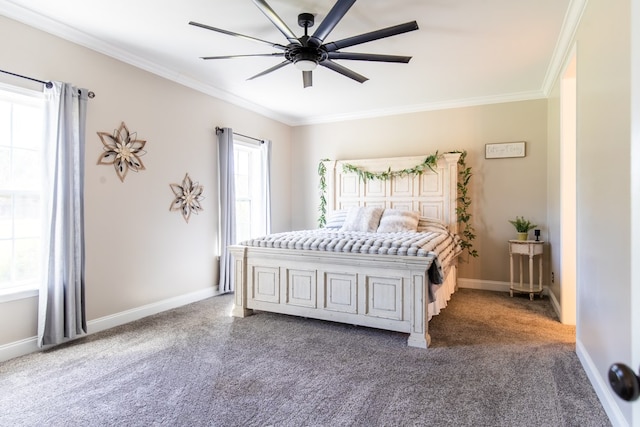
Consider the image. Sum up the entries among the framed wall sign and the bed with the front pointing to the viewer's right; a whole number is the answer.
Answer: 0

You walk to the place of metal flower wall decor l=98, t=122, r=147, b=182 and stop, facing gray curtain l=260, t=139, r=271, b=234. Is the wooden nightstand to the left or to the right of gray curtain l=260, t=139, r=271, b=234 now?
right

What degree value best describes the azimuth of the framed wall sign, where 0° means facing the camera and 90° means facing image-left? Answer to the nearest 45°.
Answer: approximately 0°

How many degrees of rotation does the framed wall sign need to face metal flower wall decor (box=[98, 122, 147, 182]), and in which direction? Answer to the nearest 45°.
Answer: approximately 45° to its right

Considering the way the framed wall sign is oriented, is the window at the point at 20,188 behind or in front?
in front

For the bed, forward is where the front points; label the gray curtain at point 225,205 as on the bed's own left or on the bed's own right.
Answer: on the bed's own right

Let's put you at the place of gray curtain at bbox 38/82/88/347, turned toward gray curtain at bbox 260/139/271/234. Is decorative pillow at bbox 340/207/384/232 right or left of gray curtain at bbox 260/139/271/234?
right

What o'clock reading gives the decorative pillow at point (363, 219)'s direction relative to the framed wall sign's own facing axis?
The decorative pillow is roughly at 2 o'clock from the framed wall sign.

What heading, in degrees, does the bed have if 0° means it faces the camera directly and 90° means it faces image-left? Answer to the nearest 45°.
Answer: approximately 45°

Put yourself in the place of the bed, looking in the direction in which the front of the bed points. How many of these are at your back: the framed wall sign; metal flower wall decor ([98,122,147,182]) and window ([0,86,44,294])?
1

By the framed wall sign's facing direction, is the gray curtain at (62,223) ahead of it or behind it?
ahead

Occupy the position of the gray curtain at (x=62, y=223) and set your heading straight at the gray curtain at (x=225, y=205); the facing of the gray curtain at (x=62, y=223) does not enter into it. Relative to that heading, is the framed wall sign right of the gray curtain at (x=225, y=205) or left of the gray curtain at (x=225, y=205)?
right
